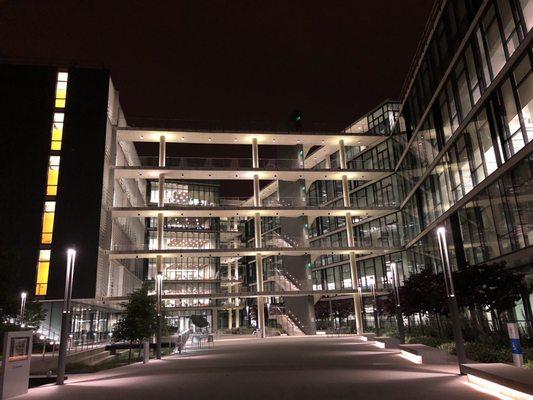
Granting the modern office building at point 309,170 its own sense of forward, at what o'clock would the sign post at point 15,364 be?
The sign post is roughly at 1 o'clock from the modern office building.

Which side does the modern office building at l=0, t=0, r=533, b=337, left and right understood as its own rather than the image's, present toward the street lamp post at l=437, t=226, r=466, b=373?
front

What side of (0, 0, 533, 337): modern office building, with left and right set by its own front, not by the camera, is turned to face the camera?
front

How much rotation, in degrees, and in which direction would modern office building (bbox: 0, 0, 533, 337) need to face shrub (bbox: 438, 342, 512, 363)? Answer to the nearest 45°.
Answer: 0° — it already faces it

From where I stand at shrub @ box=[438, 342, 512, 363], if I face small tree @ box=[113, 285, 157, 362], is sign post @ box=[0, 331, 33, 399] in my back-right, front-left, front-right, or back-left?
front-left

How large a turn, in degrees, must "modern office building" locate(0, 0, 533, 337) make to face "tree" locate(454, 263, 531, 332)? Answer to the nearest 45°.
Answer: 0° — it already faces it

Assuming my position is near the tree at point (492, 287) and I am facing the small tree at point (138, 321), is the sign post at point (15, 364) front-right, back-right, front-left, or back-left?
front-left
